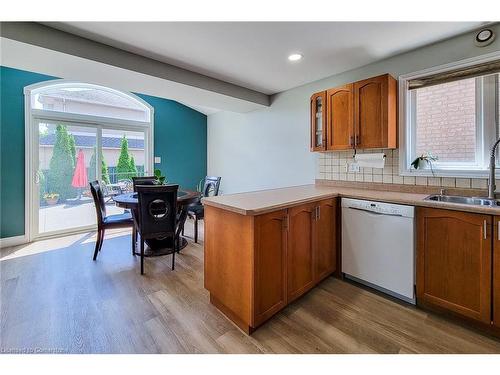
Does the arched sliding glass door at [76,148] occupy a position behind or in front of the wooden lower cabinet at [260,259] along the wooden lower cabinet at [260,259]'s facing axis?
behind

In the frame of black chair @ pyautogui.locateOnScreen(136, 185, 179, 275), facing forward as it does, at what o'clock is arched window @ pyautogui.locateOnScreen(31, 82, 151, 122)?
The arched window is roughly at 11 o'clock from the black chair.

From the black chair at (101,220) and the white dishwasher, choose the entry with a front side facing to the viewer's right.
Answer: the black chair

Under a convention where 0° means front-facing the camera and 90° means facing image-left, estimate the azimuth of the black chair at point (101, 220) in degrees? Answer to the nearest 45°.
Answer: approximately 270°

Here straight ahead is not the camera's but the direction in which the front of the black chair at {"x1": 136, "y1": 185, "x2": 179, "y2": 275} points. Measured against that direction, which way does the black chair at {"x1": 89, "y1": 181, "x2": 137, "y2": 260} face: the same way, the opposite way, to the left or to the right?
to the right

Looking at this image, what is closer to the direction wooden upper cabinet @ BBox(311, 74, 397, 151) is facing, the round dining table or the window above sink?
the round dining table

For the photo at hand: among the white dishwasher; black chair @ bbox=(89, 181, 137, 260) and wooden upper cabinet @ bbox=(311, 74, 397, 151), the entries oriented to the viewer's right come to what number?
1

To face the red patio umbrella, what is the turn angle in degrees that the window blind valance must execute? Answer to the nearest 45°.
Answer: approximately 45° to its right

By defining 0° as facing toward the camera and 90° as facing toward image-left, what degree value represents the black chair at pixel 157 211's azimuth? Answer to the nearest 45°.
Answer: approximately 180°
